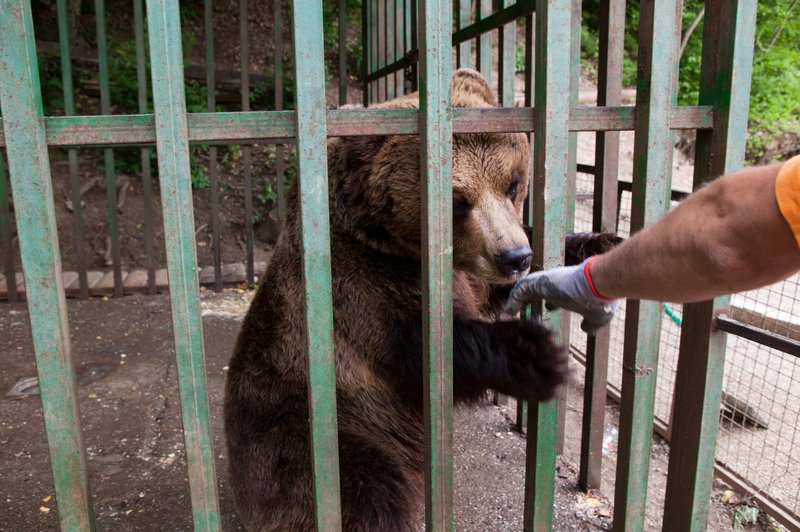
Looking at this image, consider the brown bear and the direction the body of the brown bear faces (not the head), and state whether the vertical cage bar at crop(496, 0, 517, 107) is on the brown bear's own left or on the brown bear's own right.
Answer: on the brown bear's own left

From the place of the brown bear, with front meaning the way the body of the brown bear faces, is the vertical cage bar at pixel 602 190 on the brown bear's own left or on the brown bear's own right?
on the brown bear's own left

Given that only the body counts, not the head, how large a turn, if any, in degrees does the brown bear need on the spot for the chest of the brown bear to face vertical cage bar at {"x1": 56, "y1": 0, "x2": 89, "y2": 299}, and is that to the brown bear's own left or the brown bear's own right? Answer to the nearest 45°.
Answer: approximately 180°

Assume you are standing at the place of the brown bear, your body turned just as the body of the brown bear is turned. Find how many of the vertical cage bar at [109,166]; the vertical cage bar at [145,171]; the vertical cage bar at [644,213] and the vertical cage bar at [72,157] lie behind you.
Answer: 3

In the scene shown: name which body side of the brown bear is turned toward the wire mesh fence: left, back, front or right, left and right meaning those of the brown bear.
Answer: left

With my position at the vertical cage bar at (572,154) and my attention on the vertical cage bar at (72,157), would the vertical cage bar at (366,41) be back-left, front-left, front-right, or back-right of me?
front-right

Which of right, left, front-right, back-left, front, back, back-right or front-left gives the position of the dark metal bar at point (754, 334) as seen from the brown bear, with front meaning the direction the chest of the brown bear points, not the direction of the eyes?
front-left

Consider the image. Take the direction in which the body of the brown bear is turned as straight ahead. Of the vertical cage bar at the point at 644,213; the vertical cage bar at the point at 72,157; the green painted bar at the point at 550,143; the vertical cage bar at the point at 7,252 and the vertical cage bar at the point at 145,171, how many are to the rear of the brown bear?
3

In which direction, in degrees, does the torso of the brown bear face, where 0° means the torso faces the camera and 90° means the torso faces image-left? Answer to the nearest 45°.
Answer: approximately 315°

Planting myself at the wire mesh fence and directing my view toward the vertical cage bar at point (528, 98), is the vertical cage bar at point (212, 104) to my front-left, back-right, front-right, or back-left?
front-right

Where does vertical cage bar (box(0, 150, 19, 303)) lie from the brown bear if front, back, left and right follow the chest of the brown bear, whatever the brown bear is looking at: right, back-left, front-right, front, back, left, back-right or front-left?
back

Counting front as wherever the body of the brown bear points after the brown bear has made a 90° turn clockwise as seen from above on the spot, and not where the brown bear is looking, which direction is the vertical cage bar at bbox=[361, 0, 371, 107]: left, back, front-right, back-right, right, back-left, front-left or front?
back-right

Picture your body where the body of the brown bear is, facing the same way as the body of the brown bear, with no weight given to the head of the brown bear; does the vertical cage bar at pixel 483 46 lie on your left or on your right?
on your left

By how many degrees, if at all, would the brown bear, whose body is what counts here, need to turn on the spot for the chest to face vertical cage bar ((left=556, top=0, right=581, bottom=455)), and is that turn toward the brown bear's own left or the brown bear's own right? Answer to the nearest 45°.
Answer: approximately 90° to the brown bear's own left

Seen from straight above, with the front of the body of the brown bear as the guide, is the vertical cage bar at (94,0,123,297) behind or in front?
behind

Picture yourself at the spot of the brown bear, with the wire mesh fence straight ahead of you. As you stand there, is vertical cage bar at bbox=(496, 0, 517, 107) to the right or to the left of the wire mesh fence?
left

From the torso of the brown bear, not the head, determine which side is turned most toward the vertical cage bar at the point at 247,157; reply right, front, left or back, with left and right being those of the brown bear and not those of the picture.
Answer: back

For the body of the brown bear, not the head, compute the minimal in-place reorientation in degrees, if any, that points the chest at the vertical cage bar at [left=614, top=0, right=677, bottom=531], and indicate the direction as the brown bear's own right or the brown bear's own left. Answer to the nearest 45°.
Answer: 0° — it already faces it
